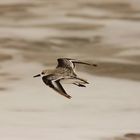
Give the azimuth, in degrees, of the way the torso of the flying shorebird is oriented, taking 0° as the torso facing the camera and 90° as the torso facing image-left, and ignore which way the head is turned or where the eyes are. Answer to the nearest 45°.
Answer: approximately 90°
